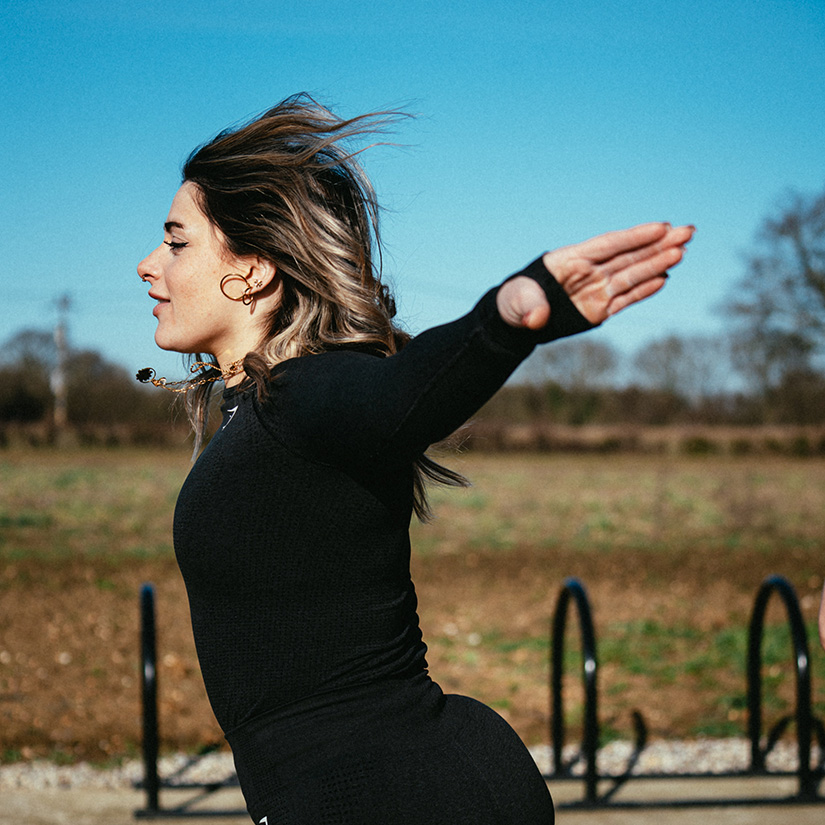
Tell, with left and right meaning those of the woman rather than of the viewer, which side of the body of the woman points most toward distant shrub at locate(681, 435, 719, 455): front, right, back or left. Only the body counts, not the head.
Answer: right

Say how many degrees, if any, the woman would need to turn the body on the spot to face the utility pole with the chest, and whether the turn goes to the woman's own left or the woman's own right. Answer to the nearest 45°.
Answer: approximately 90° to the woman's own right

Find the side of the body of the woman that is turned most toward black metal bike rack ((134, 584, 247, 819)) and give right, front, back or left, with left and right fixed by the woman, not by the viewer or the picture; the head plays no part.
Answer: right

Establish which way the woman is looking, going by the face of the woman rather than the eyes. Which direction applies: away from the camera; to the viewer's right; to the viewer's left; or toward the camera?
to the viewer's left

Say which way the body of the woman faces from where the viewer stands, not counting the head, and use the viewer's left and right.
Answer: facing to the left of the viewer
